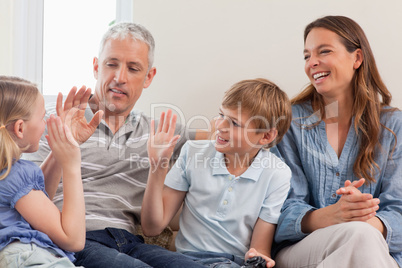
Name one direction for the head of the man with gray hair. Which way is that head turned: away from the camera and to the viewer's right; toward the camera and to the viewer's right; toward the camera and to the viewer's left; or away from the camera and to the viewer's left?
toward the camera and to the viewer's left

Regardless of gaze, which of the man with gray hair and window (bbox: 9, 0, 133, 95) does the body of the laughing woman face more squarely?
the man with gray hair

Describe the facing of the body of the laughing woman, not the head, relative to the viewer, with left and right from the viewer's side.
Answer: facing the viewer and to the left of the viewer

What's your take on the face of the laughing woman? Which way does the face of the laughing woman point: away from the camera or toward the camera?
toward the camera

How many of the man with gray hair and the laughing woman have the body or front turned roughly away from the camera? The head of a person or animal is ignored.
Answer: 0

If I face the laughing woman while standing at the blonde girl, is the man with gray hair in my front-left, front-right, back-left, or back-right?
front-left

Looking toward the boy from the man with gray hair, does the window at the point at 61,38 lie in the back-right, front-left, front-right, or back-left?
back-left

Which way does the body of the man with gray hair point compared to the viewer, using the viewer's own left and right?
facing the viewer

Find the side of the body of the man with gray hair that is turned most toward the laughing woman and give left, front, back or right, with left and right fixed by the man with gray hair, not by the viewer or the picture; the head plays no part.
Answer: left
